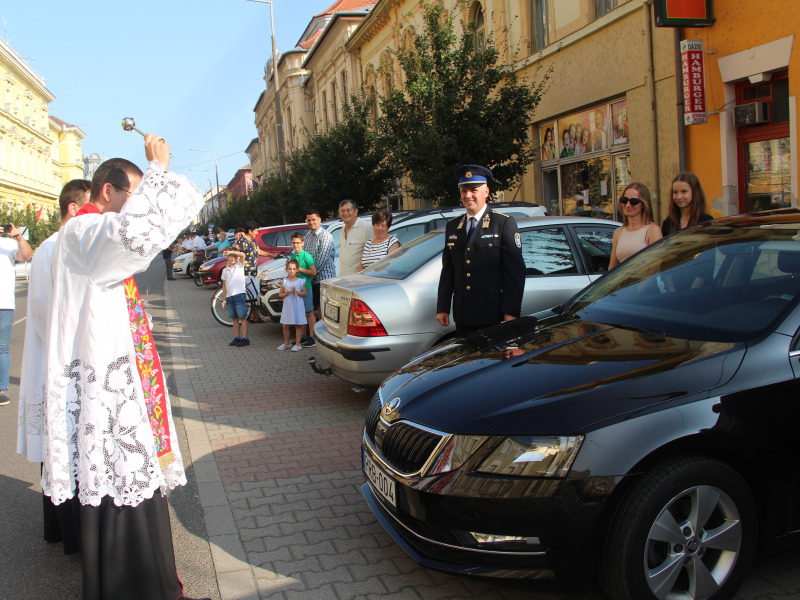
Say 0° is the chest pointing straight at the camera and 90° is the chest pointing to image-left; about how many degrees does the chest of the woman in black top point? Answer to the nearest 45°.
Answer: approximately 45°

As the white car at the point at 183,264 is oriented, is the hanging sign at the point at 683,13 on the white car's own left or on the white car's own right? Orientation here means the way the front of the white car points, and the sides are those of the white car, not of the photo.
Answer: on the white car's own left

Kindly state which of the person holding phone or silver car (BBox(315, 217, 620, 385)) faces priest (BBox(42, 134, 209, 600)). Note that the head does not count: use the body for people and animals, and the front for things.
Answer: the person holding phone

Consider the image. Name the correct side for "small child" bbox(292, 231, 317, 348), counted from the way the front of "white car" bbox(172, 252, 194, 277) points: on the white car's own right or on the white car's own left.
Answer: on the white car's own left

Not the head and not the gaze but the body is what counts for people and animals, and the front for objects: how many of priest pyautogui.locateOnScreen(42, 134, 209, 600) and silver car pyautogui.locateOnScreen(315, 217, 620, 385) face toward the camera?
0

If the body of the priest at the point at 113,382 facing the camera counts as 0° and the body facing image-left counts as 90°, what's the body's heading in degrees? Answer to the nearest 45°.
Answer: approximately 270°

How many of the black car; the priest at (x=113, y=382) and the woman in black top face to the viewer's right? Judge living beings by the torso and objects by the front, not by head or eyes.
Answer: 1
